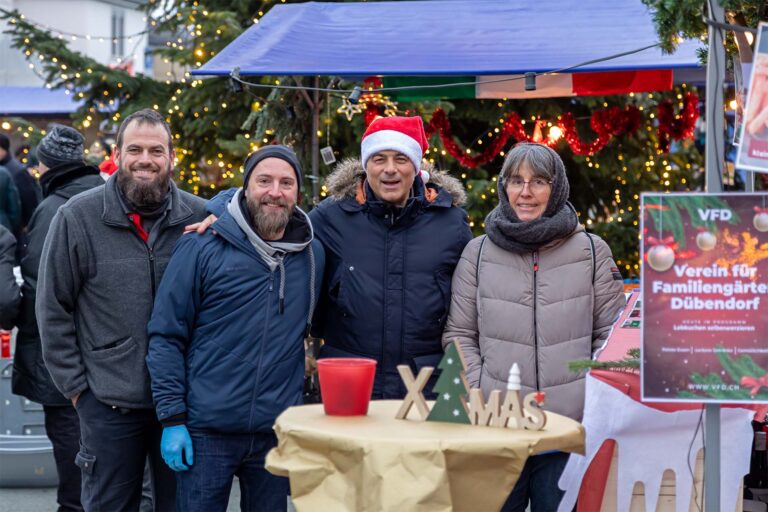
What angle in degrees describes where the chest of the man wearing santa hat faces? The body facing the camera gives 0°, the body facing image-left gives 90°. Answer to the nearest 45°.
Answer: approximately 0°

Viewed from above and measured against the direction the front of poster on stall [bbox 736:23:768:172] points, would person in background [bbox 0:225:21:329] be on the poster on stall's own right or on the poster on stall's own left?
on the poster on stall's own right

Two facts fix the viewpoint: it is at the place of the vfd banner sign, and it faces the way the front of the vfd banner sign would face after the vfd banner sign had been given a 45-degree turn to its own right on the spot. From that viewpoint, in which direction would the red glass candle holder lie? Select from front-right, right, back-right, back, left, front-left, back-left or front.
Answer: front-right

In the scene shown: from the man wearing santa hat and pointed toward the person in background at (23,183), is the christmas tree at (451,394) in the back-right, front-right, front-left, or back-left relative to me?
back-left

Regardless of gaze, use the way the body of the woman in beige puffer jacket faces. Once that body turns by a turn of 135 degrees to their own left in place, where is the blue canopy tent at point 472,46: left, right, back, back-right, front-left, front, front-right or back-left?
front-left

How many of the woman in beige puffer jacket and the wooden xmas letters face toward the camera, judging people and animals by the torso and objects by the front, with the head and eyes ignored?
2

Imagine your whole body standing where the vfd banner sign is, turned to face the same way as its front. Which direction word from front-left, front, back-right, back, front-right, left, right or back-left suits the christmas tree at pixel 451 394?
right

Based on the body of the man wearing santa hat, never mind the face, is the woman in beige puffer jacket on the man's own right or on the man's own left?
on the man's own left

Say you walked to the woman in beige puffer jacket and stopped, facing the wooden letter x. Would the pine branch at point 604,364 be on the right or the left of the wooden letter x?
left

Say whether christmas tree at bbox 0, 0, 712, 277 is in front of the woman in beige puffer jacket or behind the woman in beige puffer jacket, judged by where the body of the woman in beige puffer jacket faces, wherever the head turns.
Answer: behind

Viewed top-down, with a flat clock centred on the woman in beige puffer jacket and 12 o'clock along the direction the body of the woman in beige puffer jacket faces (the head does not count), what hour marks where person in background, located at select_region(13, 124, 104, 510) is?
The person in background is roughly at 4 o'clock from the woman in beige puffer jacket.
